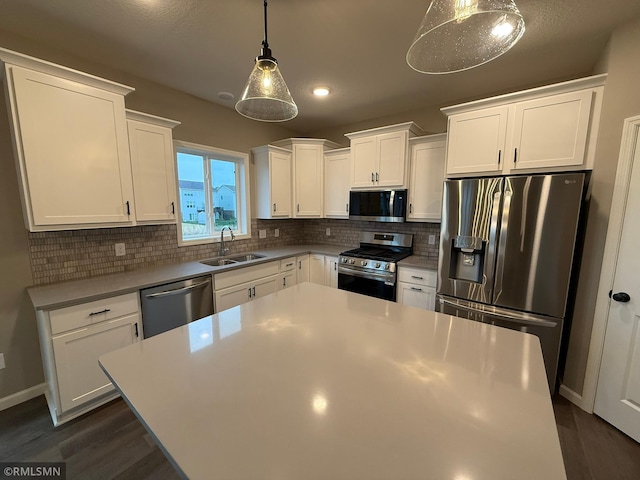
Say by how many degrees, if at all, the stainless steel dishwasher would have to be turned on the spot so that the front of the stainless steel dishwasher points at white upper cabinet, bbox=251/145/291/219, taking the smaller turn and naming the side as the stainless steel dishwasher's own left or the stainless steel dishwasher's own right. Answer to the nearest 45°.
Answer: approximately 90° to the stainless steel dishwasher's own left

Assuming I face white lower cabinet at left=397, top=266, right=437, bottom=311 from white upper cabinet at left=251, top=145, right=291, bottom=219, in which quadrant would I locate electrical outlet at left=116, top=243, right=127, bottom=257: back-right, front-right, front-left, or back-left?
back-right

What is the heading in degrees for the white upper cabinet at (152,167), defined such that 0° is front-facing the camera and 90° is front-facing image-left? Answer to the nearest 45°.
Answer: approximately 315°

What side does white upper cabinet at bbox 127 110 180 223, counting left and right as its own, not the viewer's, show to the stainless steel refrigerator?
front

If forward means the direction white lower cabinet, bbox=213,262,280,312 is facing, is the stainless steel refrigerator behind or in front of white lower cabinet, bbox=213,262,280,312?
in front

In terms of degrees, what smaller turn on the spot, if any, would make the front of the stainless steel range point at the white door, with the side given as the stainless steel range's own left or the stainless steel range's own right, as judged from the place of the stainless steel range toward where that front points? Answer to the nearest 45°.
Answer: approximately 90° to the stainless steel range's own left

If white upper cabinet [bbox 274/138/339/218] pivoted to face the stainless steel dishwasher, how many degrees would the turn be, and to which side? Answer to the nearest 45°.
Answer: approximately 45° to its right
